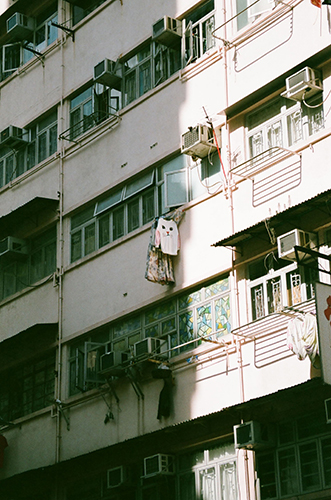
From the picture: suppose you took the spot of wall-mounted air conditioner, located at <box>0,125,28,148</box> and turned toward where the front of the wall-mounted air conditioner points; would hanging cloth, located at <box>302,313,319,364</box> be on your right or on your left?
on your left

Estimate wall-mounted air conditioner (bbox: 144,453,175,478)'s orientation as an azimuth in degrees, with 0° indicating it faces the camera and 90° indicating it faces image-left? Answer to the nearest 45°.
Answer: approximately 45°

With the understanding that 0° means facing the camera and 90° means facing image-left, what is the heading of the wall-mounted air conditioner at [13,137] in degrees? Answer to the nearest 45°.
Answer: approximately 45°

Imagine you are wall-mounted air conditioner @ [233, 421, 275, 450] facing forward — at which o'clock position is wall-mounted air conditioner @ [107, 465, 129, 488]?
wall-mounted air conditioner @ [107, 465, 129, 488] is roughly at 3 o'clock from wall-mounted air conditioner @ [233, 421, 275, 450].

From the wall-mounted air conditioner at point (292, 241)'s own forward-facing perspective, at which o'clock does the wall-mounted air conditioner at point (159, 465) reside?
the wall-mounted air conditioner at point (159, 465) is roughly at 3 o'clock from the wall-mounted air conditioner at point (292, 241).

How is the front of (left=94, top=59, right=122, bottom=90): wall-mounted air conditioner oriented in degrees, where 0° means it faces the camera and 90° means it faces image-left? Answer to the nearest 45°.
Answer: approximately 45°
